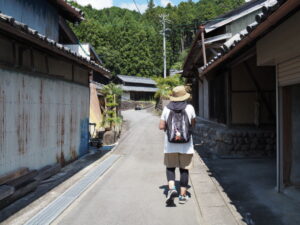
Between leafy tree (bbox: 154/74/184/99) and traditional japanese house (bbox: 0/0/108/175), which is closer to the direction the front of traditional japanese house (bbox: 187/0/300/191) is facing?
the traditional japanese house

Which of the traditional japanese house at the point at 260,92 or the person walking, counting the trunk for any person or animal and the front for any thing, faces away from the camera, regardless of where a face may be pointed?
the person walking

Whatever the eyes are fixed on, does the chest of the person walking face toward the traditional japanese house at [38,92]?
no

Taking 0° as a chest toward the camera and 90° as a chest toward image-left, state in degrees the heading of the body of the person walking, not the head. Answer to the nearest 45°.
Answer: approximately 180°

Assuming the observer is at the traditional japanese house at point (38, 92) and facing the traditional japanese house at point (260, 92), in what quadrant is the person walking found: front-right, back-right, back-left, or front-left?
front-right

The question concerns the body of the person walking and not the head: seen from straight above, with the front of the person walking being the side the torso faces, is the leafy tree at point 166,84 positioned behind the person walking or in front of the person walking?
in front

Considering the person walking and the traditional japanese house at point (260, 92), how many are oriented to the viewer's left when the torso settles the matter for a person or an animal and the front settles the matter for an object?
1

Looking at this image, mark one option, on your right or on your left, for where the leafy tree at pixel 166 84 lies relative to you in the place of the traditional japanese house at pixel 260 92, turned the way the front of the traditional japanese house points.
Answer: on your right

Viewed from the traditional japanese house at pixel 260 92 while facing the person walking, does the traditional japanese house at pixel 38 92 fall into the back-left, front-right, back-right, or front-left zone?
front-right

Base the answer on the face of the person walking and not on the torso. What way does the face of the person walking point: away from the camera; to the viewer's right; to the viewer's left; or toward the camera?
away from the camera

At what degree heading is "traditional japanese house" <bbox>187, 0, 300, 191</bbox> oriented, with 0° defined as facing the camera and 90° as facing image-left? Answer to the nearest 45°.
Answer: approximately 90°

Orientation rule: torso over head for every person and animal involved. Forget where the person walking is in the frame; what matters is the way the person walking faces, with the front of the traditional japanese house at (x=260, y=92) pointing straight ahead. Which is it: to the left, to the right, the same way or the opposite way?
to the right

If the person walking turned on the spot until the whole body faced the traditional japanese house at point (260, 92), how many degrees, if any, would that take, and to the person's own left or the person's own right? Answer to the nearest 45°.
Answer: approximately 45° to the person's own right
